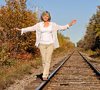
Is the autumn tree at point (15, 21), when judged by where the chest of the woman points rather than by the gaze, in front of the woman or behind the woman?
behind

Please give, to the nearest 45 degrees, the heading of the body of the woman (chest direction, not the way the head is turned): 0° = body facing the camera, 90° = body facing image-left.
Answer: approximately 0°
